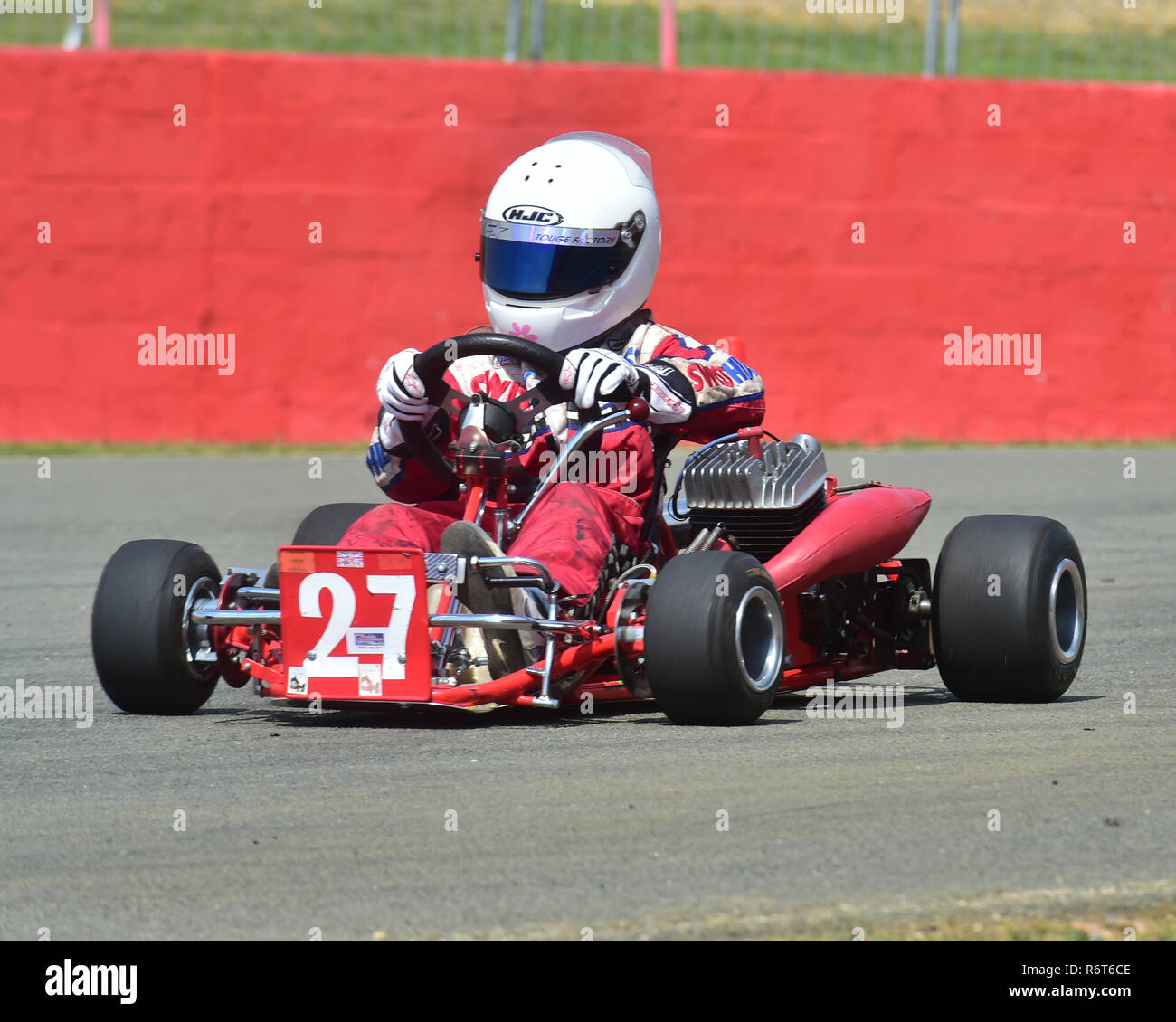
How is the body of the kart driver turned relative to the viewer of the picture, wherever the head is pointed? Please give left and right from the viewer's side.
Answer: facing the viewer and to the left of the viewer

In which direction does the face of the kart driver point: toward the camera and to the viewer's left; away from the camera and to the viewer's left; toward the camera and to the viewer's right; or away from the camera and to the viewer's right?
toward the camera and to the viewer's left
